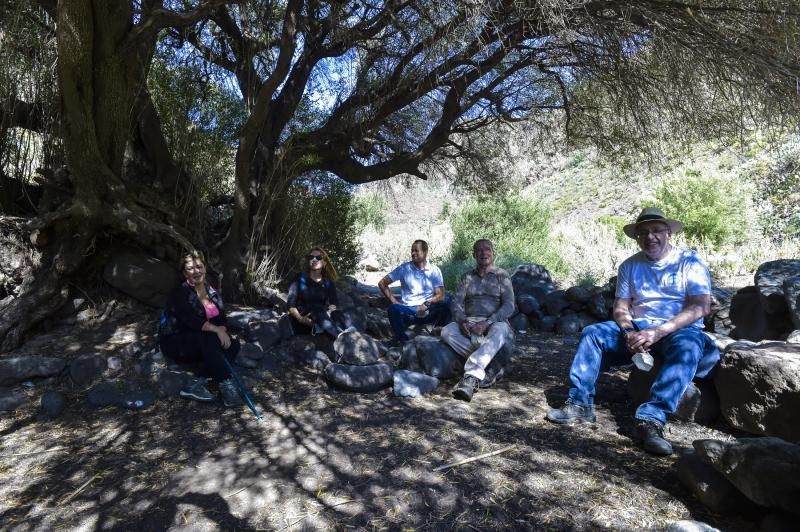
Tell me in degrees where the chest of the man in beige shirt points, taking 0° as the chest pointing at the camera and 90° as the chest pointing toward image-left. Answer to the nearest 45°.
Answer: approximately 0°

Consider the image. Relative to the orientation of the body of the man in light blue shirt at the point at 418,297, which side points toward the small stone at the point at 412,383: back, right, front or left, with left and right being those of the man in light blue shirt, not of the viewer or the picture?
front

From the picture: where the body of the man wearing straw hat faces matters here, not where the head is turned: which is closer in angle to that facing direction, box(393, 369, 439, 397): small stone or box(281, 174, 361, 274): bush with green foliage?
the small stone

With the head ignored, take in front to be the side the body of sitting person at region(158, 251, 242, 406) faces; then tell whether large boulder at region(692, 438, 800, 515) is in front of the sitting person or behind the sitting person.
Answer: in front

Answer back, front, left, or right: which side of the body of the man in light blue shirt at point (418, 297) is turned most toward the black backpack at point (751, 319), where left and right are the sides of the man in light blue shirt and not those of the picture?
left

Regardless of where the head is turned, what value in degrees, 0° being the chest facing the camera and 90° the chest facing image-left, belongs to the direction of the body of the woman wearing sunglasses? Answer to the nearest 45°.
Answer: approximately 0°

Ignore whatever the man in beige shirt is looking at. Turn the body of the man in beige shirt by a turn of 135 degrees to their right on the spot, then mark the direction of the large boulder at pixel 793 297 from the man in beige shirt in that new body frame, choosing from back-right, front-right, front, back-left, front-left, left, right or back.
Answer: back-right
